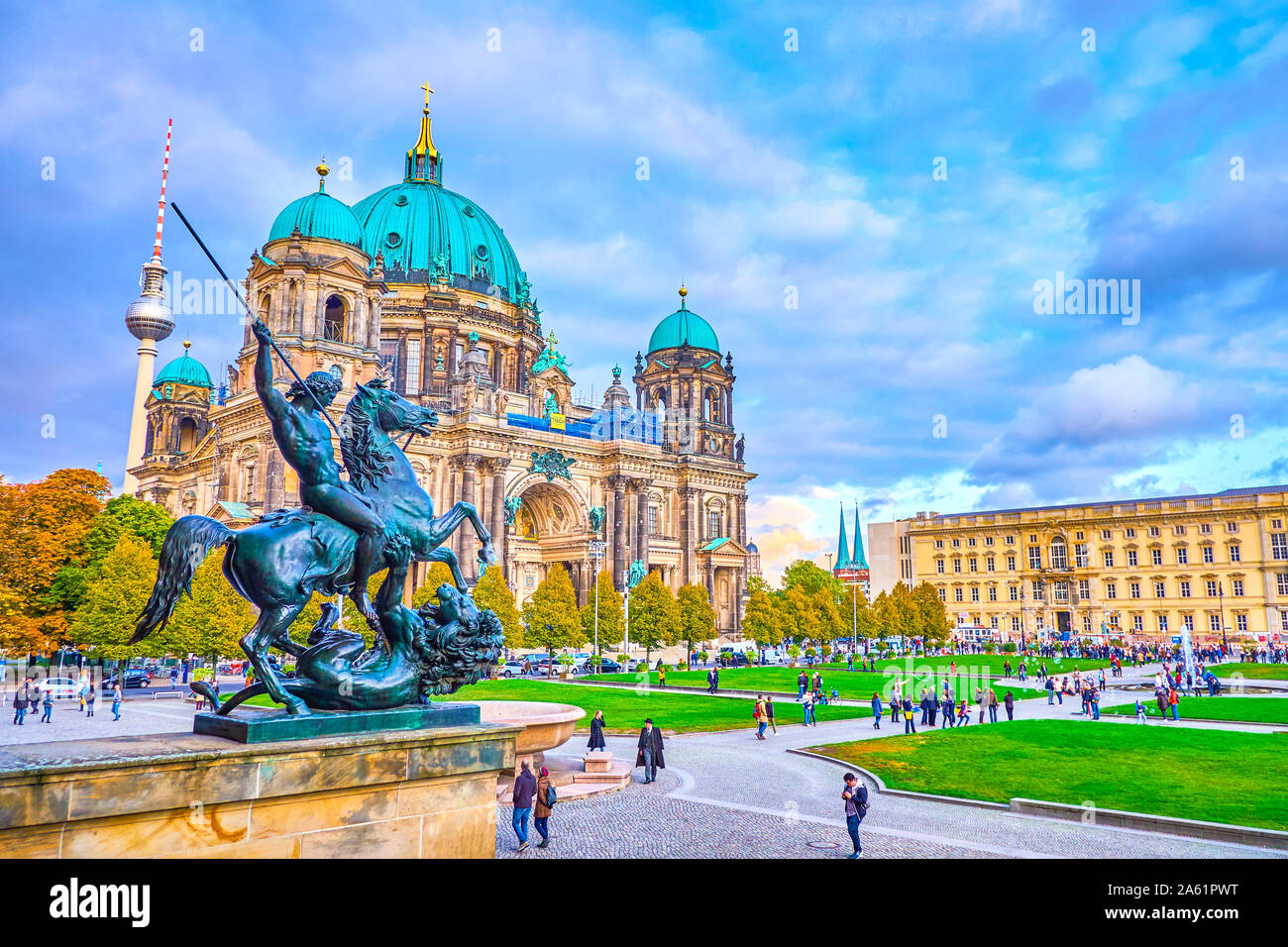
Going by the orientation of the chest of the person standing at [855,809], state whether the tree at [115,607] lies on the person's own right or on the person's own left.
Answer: on the person's own right

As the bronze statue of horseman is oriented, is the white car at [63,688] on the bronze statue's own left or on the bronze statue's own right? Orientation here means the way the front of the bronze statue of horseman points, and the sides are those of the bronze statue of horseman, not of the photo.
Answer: on the bronze statue's own left

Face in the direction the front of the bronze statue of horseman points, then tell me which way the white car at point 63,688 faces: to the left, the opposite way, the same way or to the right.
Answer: the opposite way

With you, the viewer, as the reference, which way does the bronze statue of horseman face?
facing to the right of the viewer

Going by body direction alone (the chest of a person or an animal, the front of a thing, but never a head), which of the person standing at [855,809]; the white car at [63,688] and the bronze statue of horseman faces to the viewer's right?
the bronze statue of horseman

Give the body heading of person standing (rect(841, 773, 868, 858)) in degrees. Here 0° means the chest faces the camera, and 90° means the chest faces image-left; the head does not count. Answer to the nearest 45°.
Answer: approximately 45°

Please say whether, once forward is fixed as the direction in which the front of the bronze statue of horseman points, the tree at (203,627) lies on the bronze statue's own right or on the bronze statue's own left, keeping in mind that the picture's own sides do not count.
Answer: on the bronze statue's own left

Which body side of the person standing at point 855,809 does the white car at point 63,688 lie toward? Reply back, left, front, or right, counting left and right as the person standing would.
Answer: right

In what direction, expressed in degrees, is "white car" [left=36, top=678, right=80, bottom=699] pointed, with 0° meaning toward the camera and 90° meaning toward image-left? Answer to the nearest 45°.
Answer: approximately 90°

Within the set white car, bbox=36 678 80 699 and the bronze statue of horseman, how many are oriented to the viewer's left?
1

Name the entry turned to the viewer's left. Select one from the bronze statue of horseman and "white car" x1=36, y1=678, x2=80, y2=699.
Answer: the white car
